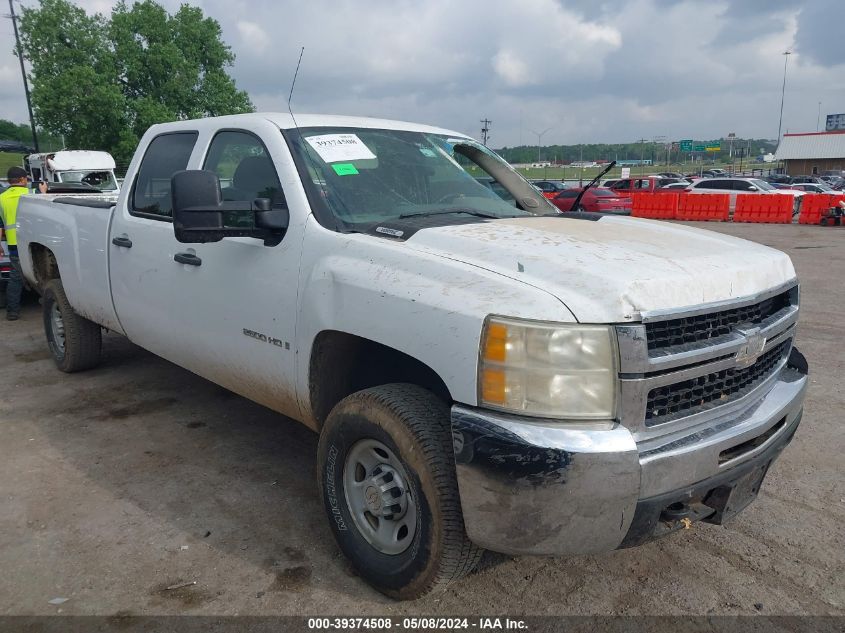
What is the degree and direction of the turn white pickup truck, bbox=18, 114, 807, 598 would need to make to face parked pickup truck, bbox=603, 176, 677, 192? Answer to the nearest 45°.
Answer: approximately 135° to its left

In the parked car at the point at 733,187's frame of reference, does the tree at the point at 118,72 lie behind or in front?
behind

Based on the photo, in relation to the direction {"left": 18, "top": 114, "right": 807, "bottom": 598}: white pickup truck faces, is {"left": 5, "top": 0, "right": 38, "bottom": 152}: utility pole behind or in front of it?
behind

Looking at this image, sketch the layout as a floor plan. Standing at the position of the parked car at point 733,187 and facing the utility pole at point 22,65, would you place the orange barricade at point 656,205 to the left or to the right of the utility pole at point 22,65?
left

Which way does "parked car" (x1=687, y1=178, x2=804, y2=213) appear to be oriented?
to the viewer's right

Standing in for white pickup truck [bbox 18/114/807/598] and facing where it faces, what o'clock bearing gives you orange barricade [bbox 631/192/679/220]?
The orange barricade is roughly at 8 o'clock from the white pickup truck.

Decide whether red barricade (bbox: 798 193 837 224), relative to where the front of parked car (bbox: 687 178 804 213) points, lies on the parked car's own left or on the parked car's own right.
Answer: on the parked car's own right

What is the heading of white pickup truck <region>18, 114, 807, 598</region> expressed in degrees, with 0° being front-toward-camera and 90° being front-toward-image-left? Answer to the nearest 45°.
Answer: approximately 315°

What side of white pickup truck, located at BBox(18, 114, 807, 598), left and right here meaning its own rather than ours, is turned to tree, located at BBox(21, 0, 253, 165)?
back

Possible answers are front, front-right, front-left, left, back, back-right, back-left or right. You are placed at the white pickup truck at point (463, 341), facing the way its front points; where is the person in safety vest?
back

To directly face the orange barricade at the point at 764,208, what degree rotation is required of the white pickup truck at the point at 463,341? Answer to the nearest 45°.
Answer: approximately 90° to its left
